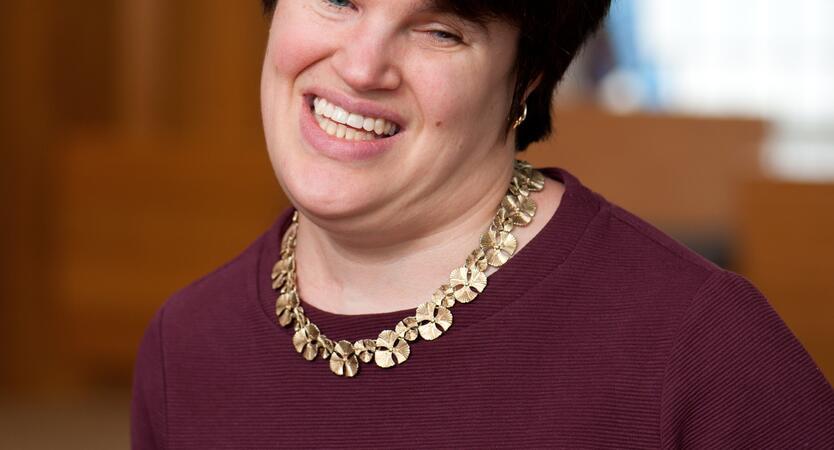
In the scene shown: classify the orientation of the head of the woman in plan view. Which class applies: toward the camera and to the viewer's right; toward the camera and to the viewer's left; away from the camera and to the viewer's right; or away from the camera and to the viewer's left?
toward the camera and to the viewer's left

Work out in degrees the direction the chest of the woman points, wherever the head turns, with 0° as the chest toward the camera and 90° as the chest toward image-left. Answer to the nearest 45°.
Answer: approximately 45°
